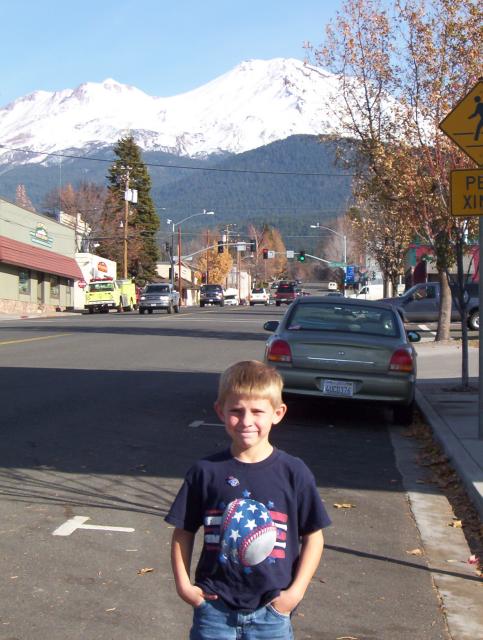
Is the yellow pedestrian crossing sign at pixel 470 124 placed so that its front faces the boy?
yes

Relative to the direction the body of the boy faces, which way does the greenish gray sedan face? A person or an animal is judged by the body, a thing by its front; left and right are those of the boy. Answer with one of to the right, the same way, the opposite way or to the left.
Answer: the opposite way

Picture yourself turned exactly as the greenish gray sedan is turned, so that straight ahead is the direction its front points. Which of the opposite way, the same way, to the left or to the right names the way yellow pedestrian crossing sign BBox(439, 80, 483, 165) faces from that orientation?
the opposite way

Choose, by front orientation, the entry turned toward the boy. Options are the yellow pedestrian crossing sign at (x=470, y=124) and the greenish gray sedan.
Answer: the yellow pedestrian crossing sign

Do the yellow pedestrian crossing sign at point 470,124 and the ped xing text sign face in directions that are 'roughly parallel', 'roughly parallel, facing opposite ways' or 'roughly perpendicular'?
roughly parallel

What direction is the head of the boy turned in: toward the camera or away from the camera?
toward the camera

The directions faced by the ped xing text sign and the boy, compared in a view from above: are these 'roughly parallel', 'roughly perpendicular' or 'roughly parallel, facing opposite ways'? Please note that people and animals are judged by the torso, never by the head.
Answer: roughly parallel

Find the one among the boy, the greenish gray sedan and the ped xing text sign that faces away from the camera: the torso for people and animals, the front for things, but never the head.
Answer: the greenish gray sedan

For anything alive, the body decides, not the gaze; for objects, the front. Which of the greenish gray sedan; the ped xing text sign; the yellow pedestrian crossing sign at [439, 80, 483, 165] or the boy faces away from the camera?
the greenish gray sedan

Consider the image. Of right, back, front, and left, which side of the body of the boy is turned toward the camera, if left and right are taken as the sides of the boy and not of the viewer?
front

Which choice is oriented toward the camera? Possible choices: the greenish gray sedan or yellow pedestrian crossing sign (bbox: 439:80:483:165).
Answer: the yellow pedestrian crossing sign

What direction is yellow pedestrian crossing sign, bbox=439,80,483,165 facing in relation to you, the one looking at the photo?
facing the viewer

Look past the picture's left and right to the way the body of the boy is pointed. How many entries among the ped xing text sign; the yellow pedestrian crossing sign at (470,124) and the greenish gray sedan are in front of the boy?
0

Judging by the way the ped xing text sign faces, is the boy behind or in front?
in front

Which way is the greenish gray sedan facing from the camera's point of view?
away from the camera

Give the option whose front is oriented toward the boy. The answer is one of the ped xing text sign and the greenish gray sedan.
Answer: the ped xing text sign
